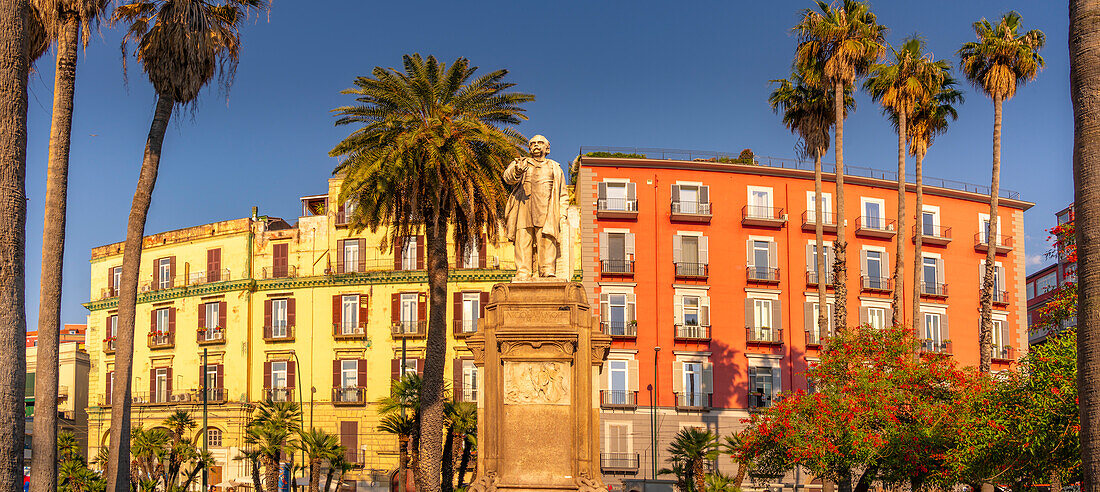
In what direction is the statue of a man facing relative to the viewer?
toward the camera

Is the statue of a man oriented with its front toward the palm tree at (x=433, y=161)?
no

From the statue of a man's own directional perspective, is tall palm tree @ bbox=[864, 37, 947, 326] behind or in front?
behind
